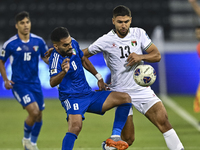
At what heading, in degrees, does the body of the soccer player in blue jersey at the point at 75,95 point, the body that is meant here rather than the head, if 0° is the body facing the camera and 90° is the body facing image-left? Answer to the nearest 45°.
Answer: approximately 315°

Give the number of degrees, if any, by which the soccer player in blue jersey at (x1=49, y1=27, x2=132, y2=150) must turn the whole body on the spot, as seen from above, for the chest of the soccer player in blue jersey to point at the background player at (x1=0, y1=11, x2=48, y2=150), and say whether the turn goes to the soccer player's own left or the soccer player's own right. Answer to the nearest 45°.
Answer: approximately 180°

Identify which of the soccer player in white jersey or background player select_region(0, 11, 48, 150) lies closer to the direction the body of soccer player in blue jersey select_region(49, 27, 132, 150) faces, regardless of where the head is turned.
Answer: the soccer player in white jersey

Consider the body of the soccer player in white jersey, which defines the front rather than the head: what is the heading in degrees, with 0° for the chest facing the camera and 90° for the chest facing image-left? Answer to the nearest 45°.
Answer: approximately 0°

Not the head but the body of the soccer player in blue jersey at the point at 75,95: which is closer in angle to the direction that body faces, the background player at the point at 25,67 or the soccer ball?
the soccer ball

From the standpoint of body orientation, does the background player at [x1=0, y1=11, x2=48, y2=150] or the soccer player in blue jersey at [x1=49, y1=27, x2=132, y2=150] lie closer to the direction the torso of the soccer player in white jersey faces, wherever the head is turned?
the soccer player in blue jersey

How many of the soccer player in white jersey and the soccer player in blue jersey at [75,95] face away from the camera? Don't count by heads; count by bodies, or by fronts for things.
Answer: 0

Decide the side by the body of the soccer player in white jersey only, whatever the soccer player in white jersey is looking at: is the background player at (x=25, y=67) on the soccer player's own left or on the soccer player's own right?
on the soccer player's own right

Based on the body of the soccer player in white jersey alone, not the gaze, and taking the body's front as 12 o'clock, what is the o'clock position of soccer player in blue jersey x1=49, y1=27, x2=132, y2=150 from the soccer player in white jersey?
The soccer player in blue jersey is roughly at 2 o'clock from the soccer player in white jersey.
